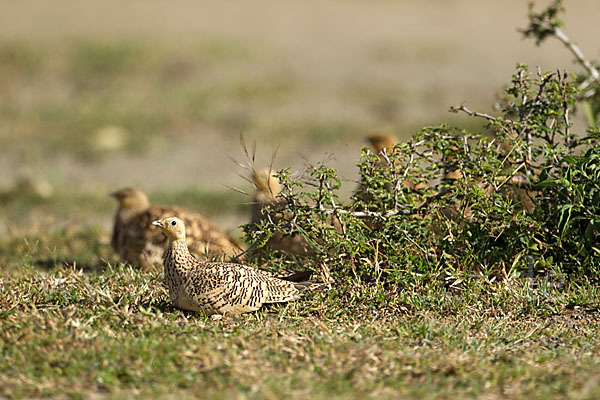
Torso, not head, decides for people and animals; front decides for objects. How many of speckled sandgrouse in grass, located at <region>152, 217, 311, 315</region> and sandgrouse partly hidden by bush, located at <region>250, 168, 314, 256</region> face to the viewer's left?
2

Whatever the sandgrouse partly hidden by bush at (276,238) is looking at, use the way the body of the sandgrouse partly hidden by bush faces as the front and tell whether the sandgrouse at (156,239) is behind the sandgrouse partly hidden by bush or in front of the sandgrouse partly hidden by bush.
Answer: in front

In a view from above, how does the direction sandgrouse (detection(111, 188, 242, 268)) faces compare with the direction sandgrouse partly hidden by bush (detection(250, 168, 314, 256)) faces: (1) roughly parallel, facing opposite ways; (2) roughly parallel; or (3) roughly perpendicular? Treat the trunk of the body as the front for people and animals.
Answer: roughly parallel

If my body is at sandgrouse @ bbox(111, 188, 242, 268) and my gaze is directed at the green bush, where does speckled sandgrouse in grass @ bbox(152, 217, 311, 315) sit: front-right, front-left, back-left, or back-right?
front-right

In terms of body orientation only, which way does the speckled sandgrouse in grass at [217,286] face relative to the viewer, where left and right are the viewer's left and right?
facing to the left of the viewer

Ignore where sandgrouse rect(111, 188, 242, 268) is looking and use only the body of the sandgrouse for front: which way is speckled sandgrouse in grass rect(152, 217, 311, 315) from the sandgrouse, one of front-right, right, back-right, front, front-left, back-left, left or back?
left

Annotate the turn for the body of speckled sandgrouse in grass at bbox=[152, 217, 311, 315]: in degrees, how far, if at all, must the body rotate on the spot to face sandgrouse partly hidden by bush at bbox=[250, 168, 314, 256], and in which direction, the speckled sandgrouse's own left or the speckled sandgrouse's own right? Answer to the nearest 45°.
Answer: approximately 90° to the speckled sandgrouse's own right

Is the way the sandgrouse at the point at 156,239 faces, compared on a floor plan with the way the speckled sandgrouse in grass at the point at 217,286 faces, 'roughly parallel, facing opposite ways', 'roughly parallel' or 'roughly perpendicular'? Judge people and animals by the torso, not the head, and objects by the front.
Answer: roughly parallel

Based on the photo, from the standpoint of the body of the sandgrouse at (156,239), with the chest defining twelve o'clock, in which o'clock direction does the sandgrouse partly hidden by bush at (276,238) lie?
The sandgrouse partly hidden by bush is roughly at 7 o'clock from the sandgrouse.

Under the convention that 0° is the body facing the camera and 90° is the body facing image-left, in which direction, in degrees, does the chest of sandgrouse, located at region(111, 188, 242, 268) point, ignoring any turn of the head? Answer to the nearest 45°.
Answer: approximately 90°

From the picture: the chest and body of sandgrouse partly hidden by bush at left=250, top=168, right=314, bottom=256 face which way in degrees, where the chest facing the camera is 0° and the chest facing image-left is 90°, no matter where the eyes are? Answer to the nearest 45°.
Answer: approximately 90°

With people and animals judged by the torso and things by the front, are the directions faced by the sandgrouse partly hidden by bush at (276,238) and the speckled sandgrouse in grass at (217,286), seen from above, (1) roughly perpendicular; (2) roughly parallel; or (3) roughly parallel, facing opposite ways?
roughly parallel

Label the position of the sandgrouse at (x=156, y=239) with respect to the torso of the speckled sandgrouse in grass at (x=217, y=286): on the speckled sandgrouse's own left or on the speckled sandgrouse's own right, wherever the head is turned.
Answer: on the speckled sandgrouse's own right
